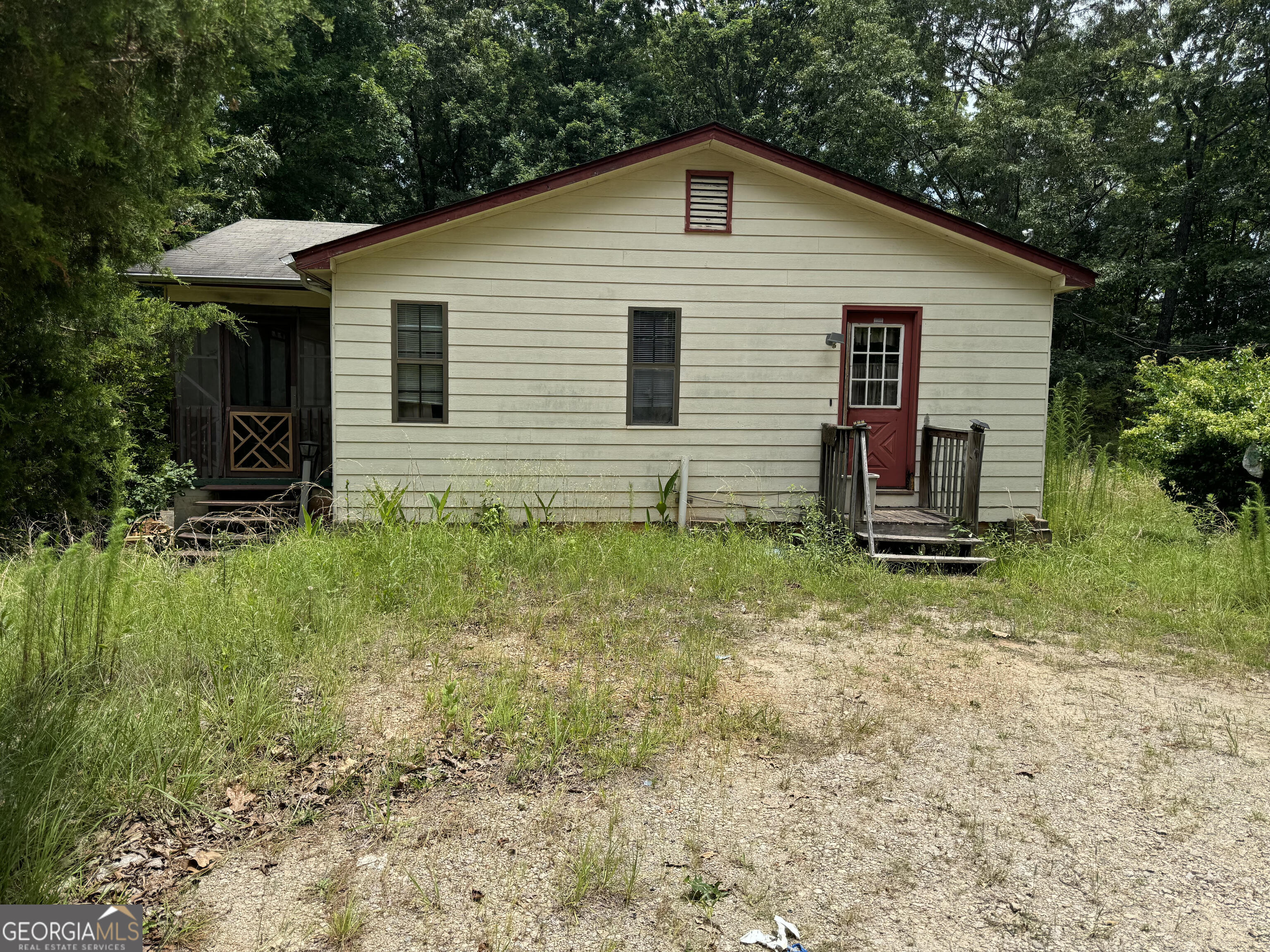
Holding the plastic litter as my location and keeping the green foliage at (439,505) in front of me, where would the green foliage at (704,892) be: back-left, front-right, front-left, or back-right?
front-left

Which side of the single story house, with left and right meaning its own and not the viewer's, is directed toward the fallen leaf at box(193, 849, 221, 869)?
front

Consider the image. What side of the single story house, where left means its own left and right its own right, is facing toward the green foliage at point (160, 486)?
right

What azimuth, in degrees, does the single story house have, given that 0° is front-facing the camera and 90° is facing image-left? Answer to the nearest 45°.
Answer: approximately 0°

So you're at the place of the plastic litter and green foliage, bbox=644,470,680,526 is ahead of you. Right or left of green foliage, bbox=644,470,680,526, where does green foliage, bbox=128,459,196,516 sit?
left

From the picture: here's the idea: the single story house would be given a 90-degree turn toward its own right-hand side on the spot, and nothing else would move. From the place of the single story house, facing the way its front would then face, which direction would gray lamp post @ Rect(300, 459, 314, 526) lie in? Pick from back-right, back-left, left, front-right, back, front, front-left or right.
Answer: front

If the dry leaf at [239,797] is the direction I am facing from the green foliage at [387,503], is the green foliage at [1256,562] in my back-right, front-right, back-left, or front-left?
front-left

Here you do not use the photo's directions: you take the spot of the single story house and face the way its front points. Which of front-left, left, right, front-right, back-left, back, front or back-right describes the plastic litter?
front

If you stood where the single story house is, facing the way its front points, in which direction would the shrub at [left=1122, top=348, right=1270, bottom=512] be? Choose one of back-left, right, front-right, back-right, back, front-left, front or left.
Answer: left

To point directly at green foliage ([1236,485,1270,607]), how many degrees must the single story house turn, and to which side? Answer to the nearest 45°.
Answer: approximately 45° to its left

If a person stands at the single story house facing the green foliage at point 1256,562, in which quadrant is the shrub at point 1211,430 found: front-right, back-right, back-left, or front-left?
front-left

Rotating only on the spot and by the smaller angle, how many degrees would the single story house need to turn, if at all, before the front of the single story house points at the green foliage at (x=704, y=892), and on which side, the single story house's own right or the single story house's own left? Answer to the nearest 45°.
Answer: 0° — it already faces it
